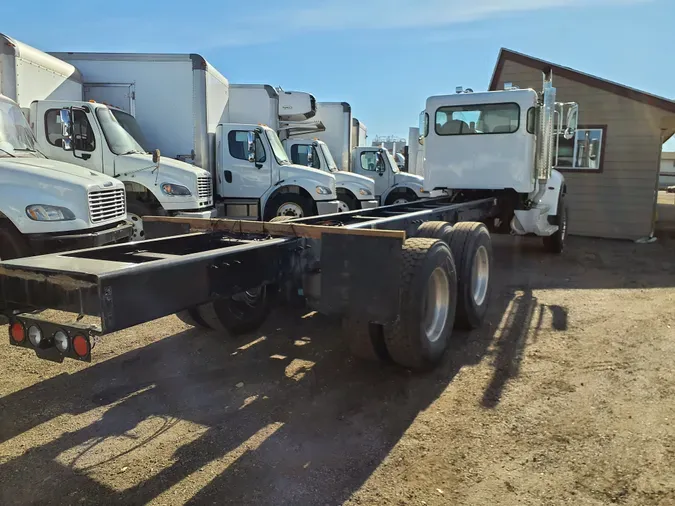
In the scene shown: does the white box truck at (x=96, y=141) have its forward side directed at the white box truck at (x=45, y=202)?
no

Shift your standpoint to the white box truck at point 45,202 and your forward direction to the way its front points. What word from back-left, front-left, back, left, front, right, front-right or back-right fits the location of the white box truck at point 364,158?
left

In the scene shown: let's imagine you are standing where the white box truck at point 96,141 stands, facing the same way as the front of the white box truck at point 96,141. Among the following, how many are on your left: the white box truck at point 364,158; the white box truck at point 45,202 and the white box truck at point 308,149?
2

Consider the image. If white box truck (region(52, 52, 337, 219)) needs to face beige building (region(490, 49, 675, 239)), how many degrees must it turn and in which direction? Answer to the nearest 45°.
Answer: approximately 45° to its left

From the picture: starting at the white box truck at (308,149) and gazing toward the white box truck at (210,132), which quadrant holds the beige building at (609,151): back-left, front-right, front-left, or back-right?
back-left

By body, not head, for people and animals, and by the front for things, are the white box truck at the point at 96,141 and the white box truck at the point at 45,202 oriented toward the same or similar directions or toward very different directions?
same or similar directions

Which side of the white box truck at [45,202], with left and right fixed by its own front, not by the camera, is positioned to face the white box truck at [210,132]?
left

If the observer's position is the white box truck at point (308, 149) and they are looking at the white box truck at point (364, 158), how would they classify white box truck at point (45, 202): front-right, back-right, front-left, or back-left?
back-right

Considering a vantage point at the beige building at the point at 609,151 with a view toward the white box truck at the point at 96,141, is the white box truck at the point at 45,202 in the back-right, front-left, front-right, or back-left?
front-left

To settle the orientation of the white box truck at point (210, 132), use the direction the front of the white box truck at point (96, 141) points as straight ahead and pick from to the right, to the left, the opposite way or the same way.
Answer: the same way

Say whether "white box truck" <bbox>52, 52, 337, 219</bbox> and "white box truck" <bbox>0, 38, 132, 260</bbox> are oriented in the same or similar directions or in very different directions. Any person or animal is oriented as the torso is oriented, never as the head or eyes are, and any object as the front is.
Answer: same or similar directions

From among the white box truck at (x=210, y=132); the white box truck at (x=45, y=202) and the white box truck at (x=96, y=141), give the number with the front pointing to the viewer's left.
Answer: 0

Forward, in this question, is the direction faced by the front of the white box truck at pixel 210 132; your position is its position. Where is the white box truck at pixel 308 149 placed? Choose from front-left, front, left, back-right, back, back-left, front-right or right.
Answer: left

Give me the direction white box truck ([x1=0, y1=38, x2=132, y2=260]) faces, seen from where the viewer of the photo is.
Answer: facing the viewer and to the right of the viewer

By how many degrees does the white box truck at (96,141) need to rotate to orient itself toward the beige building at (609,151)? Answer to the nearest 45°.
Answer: approximately 45° to its left

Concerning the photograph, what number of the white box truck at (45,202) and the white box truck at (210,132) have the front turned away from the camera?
0

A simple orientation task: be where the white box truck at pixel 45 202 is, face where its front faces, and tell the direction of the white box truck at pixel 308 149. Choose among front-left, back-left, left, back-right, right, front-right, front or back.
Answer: left

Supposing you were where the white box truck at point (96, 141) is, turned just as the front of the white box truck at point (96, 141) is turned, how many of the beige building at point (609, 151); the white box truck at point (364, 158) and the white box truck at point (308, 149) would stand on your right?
0

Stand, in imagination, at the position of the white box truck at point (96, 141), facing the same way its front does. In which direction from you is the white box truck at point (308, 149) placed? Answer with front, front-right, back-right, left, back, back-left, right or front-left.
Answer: left

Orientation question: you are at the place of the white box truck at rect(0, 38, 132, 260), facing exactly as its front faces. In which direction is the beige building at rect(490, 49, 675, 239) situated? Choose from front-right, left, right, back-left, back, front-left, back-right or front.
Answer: front-left
